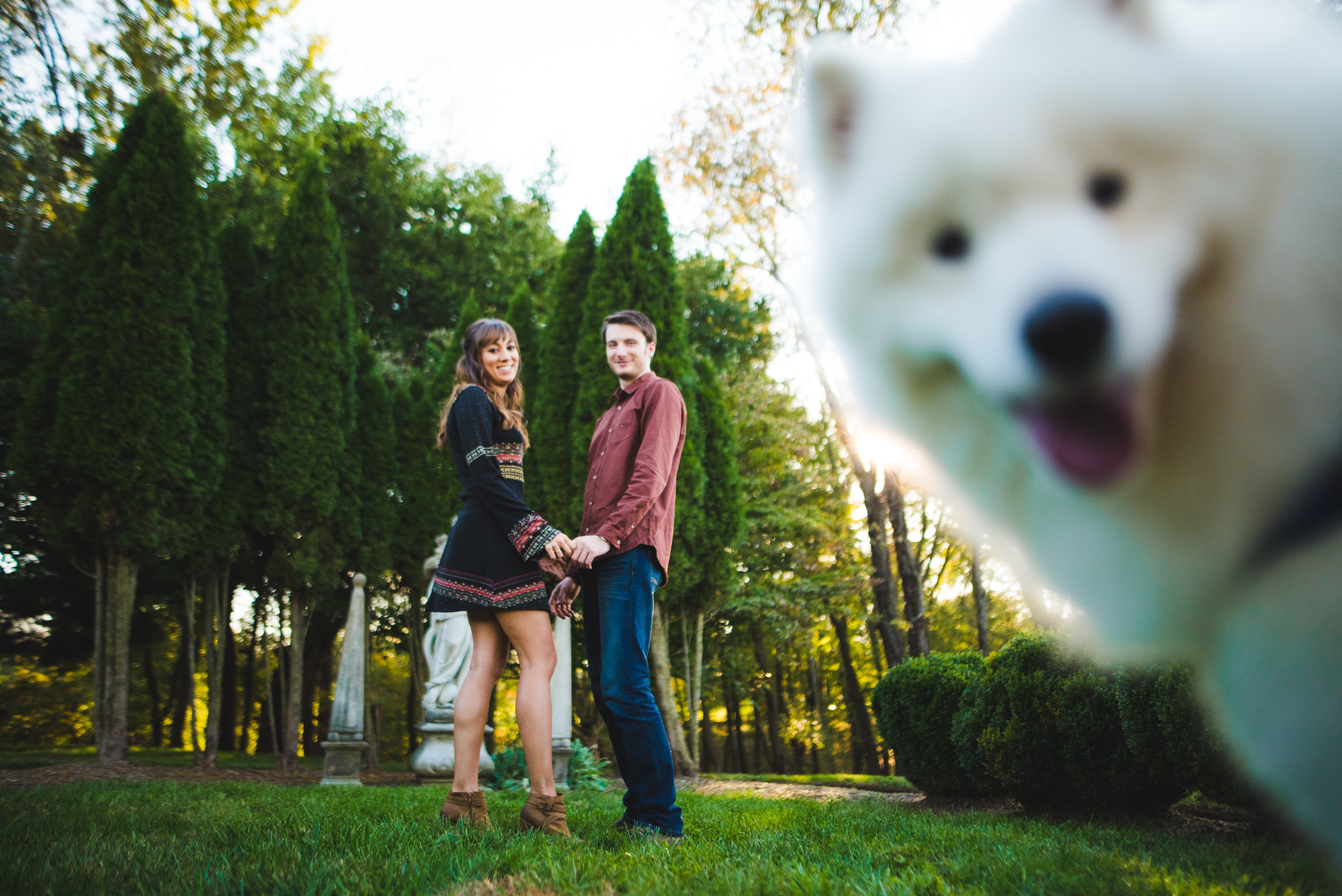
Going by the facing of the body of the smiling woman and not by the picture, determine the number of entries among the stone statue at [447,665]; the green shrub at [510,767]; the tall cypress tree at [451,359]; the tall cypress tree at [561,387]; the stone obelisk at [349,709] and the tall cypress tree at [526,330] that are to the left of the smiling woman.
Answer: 6

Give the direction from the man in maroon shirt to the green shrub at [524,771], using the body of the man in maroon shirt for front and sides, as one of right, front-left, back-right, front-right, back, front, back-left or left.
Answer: back-right

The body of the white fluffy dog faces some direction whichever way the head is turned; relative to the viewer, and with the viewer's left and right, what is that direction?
facing the viewer and to the left of the viewer

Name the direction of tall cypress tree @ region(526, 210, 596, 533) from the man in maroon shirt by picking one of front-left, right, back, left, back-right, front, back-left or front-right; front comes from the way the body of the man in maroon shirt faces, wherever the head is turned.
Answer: back-right

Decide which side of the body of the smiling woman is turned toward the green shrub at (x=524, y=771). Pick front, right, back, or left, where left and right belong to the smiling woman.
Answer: left

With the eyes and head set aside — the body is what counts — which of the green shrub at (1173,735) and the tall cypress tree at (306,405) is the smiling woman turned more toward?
the green shrub

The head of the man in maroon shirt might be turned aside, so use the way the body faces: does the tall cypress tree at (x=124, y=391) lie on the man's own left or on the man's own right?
on the man's own right

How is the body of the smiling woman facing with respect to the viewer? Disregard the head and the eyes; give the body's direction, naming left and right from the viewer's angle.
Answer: facing to the right of the viewer

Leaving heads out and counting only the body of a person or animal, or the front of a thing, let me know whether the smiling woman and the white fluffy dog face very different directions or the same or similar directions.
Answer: very different directions

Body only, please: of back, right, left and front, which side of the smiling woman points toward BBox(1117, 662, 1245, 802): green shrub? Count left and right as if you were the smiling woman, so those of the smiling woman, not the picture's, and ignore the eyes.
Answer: front

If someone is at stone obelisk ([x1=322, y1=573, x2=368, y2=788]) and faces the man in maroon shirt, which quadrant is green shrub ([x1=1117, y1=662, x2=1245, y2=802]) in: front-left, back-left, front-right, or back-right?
front-left

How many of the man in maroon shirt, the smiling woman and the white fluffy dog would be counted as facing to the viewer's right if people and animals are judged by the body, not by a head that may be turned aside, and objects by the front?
1
